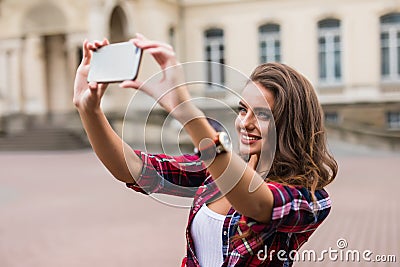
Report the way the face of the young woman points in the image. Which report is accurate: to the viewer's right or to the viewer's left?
to the viewer's left
